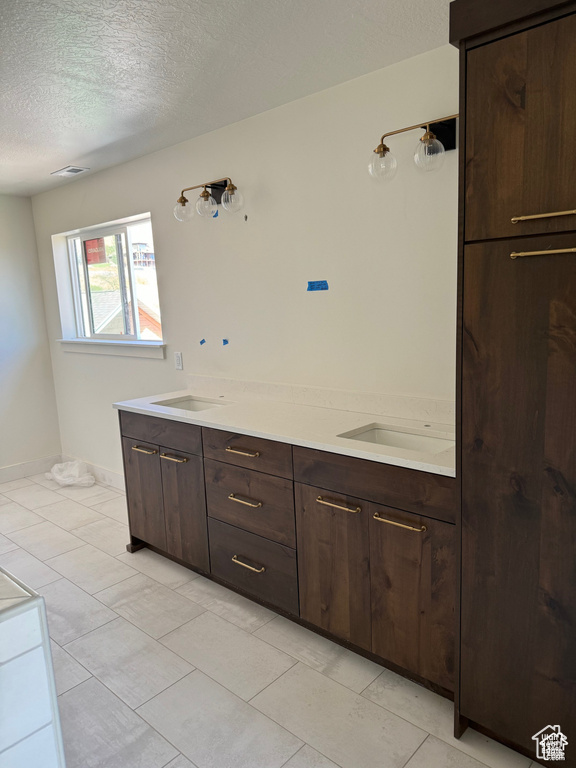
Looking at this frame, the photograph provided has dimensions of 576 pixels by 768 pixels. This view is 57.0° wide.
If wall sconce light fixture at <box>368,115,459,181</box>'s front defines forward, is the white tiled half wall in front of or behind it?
in front

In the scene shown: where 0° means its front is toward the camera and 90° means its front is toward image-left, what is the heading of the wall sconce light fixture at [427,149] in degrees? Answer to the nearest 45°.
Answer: approximately 45°

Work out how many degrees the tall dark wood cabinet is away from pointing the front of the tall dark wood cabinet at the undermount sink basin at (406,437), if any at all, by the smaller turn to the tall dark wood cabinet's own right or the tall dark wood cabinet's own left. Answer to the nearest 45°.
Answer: approximately 90° to the tall dark wood cabinet's own right

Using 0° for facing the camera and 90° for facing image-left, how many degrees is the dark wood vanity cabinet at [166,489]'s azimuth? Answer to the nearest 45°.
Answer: approximately 45°

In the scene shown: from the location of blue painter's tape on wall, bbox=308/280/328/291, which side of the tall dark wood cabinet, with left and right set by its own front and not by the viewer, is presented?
right

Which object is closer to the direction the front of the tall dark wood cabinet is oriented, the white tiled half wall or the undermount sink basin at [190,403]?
the white tiled half wall

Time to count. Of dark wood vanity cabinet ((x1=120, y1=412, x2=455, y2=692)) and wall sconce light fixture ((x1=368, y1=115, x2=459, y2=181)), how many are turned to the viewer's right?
0
